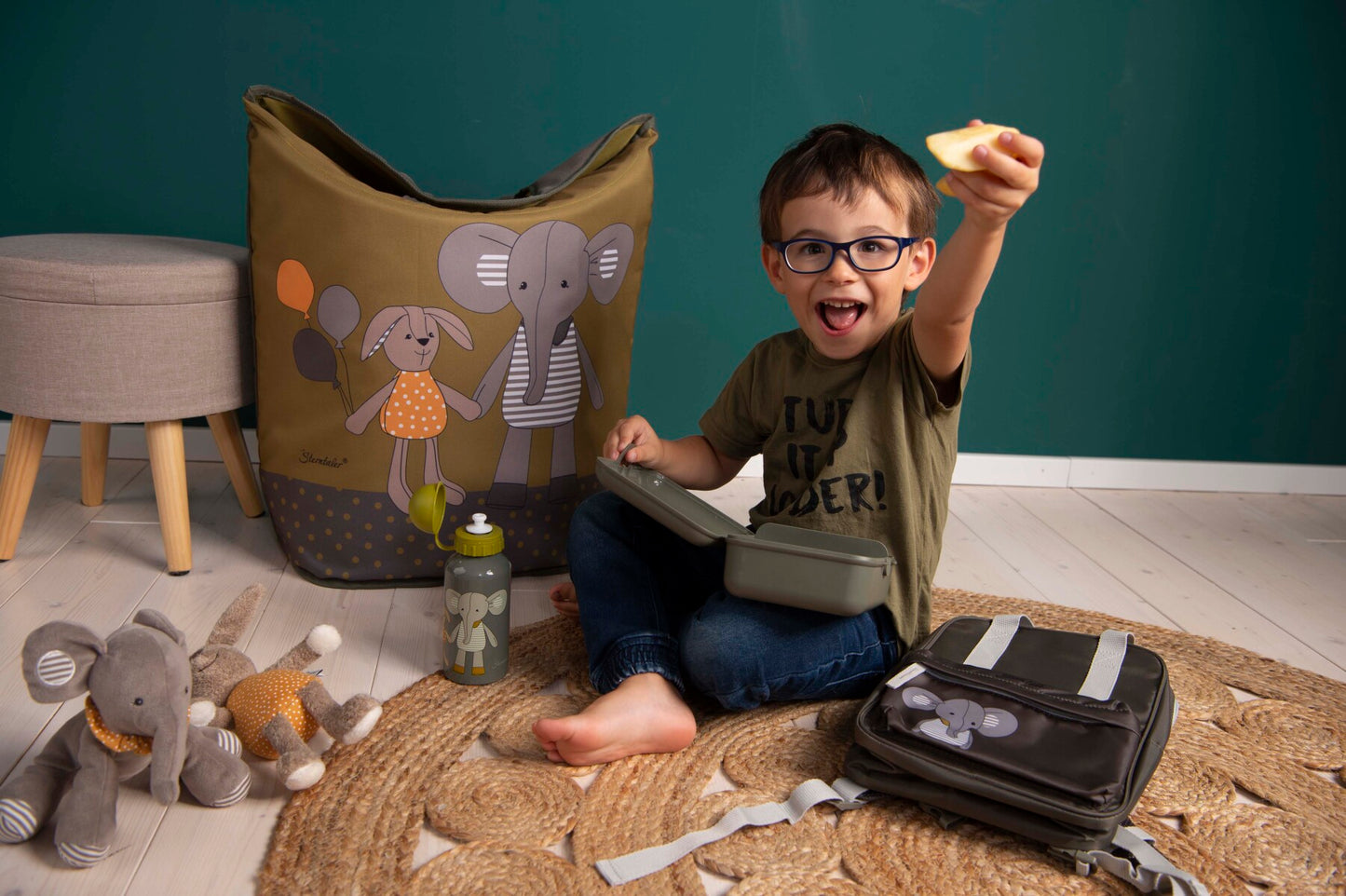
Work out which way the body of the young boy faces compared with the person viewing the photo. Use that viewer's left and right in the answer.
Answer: facing the viewer and to the left of the viewer

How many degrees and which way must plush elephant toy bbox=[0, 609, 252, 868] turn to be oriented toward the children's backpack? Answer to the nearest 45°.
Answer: approximately 45° to its left

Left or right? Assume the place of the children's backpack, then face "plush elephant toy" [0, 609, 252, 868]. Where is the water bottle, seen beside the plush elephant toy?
right

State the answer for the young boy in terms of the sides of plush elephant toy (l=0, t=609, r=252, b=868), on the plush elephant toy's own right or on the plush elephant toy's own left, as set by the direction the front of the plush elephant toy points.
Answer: on the plush elephant toy's own left

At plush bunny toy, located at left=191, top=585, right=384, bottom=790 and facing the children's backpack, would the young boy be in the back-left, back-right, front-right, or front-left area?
front-left

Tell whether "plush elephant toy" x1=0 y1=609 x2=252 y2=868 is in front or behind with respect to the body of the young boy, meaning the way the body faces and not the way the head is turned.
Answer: in front

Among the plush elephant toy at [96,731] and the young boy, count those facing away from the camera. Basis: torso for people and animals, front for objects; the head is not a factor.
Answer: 0

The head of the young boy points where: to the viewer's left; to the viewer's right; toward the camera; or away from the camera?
toward the camera
